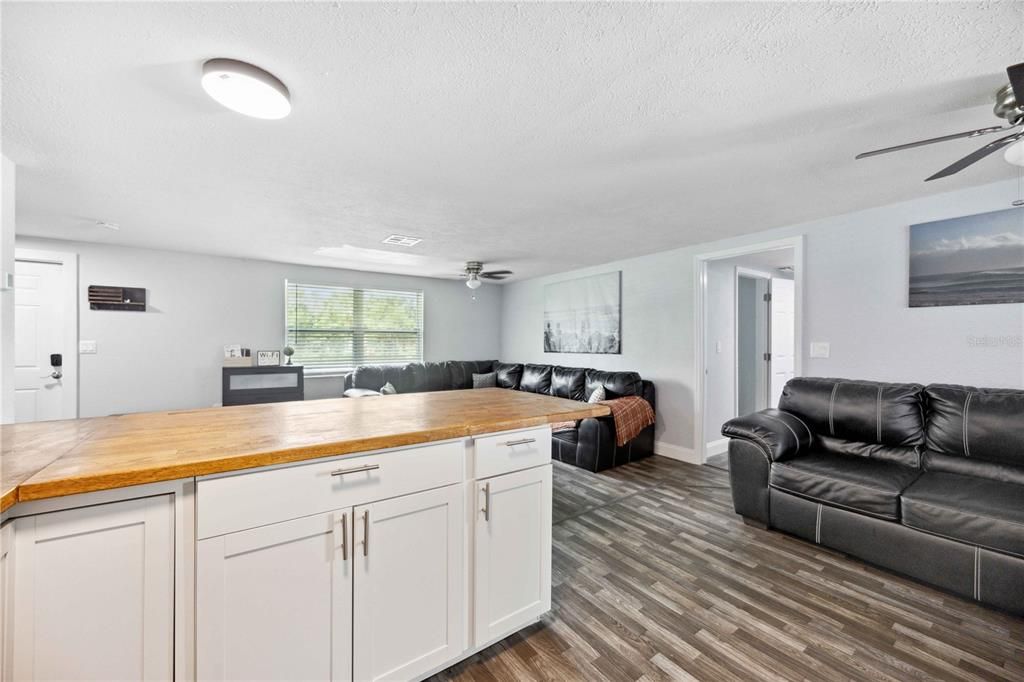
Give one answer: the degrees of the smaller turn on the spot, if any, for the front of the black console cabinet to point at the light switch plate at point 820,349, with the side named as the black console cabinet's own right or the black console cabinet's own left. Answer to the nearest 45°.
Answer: approximately 45° to the black console cabinet's own left

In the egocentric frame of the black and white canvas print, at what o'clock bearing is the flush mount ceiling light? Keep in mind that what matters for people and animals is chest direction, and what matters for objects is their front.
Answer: The flush mount ceiling light is roughly at 11 o'clock from the black and white canvas print.

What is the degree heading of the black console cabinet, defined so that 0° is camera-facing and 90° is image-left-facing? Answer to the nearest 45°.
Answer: approximately 0°

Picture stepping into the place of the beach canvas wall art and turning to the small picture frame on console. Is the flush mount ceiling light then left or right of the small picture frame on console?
left

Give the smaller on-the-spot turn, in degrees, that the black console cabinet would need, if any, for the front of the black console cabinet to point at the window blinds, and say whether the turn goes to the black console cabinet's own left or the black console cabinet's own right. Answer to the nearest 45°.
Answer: approximately 90° to the black console cabinet's own left

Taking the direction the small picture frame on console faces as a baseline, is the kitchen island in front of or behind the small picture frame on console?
in front

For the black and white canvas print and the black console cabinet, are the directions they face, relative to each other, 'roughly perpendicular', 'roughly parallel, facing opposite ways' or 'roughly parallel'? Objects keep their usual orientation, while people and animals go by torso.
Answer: roughly perpendicular

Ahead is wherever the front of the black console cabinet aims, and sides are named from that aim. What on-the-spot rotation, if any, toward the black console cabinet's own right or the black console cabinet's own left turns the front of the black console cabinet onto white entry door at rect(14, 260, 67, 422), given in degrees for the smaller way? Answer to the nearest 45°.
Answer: approximately 90° to the black console cabinet's own right

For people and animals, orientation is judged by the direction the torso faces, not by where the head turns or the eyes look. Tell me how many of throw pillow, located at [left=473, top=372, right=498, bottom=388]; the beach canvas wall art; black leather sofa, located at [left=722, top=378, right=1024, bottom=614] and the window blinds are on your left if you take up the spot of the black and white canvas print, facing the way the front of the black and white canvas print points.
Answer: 2

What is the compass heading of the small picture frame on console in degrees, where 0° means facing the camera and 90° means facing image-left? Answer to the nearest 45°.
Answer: approximately 0°

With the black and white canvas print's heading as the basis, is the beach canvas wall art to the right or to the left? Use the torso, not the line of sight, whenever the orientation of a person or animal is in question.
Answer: on its left

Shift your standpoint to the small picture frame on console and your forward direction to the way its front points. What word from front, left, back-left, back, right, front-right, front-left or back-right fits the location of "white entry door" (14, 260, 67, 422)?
right

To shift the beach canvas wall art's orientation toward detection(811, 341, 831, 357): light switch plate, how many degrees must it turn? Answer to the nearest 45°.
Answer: approximately 45° to its right

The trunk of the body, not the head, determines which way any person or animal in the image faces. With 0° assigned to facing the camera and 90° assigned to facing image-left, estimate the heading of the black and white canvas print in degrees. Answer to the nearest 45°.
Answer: approximately 45°

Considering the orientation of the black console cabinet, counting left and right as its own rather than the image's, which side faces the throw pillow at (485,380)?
left
